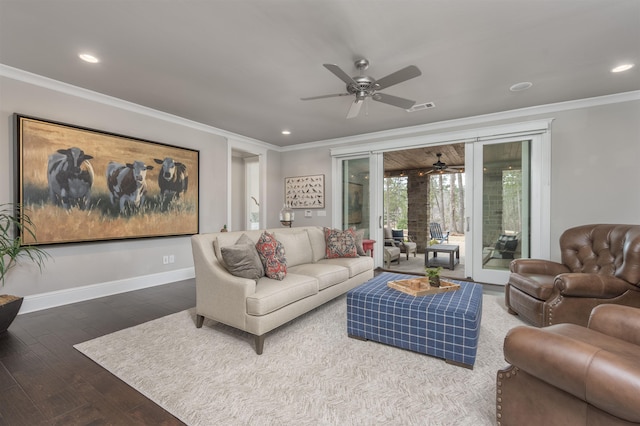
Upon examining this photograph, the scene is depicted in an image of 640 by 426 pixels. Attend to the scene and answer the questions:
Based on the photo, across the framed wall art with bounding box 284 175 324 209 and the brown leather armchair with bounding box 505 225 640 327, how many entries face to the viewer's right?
0

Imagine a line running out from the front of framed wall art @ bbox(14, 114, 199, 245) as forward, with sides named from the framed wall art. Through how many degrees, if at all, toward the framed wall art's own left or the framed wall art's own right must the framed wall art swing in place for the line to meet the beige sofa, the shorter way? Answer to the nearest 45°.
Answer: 0° — it already faces it

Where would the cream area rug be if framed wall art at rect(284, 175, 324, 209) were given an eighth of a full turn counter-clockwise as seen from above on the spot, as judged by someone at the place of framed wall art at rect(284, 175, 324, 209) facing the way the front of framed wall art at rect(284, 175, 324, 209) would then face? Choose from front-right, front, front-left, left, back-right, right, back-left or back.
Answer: front

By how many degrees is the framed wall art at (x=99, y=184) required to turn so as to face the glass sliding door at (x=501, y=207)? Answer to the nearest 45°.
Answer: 0° — it already faces it

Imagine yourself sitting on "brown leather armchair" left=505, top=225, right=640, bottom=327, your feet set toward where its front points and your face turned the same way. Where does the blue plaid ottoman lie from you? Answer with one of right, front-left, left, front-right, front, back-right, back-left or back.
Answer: front

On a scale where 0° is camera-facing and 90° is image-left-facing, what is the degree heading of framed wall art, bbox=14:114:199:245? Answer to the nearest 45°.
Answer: approximately 315°

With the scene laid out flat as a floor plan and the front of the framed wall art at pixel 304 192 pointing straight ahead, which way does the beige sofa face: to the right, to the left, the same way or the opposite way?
to the left

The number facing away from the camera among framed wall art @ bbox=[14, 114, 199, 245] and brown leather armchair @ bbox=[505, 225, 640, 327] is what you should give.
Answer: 0

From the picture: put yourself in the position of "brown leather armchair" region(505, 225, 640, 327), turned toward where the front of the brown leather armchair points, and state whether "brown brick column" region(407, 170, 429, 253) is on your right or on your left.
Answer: on your right

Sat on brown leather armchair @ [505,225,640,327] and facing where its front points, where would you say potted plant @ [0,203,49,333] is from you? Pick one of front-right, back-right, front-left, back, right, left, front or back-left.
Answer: front

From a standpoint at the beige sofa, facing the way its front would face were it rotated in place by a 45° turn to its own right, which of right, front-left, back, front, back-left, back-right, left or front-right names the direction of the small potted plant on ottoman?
left

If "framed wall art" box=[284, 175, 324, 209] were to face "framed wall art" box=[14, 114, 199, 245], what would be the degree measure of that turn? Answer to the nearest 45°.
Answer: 0° — it already faces it

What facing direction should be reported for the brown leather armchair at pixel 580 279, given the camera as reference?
facing the viewer and to the left of the viewer

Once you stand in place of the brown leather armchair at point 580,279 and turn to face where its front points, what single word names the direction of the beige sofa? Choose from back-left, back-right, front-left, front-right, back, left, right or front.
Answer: front

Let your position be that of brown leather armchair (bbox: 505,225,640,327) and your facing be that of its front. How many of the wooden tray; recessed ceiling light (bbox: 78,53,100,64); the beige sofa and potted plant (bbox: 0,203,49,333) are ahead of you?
4

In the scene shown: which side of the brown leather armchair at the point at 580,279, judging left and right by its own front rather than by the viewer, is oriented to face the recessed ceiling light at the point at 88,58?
front

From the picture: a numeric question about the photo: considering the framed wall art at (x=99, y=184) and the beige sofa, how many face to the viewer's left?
0

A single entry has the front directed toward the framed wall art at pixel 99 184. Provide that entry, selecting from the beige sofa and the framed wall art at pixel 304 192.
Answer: the framed wall art at pixel 304 192

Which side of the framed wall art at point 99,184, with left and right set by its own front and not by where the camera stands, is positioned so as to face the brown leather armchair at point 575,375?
front
